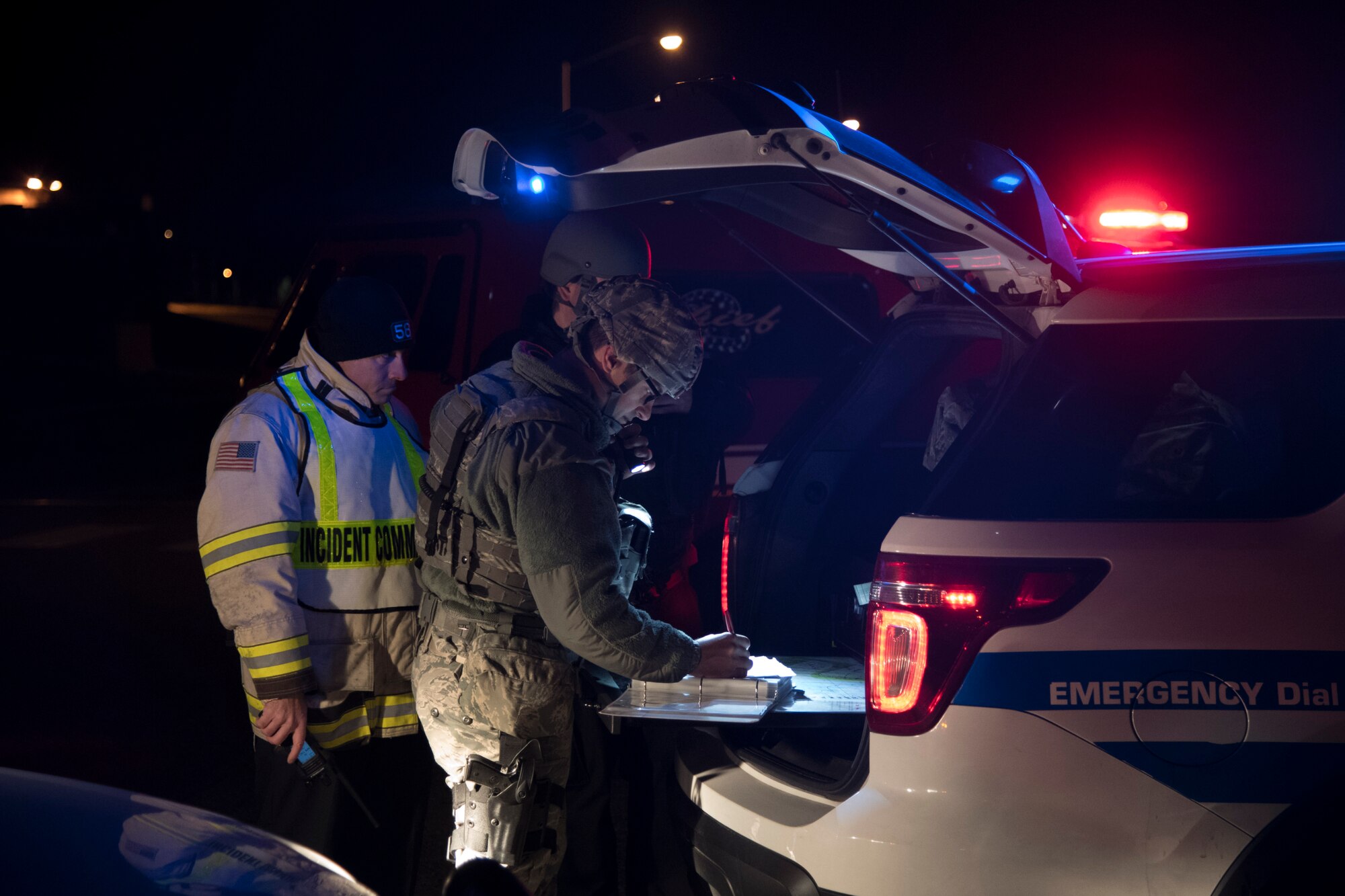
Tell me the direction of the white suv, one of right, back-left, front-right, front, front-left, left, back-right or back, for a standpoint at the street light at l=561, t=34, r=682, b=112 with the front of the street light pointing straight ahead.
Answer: right

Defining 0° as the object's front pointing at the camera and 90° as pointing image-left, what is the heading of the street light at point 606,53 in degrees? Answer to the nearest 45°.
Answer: approximately 270°
